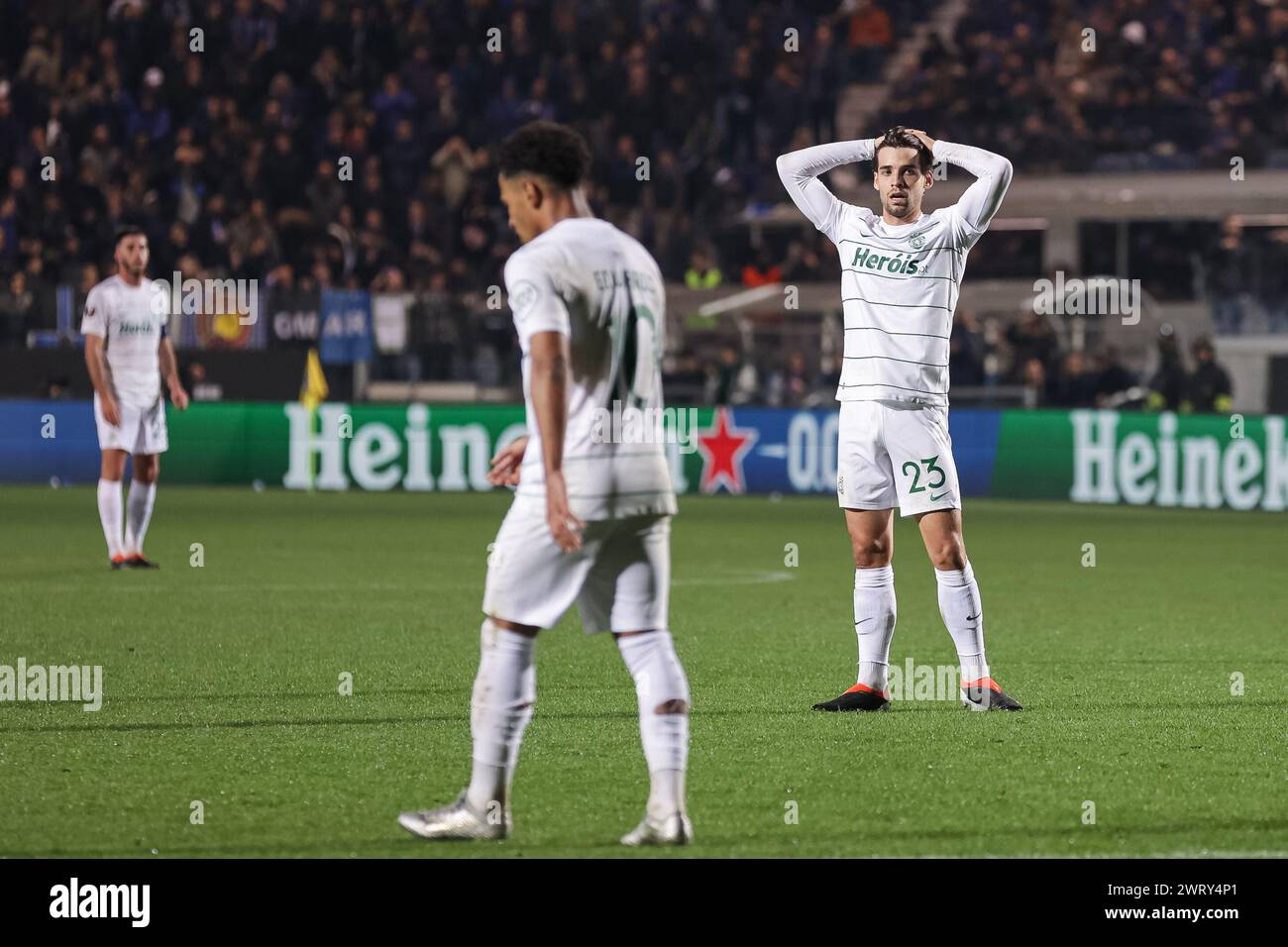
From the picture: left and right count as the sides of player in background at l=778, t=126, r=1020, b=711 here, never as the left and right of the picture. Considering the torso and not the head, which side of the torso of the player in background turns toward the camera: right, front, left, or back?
front

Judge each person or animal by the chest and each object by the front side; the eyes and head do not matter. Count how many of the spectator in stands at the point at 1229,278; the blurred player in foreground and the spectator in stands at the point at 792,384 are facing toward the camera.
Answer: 2

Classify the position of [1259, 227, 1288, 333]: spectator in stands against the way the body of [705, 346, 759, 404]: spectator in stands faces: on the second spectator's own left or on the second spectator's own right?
on the second spectator's own left

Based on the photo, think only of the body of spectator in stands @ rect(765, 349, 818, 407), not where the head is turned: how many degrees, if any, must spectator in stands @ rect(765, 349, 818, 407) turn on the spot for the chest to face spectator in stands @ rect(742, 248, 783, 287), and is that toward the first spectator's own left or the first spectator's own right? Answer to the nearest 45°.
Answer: approximately 180°

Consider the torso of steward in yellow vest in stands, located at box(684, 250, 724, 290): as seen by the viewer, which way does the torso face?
toward the camera

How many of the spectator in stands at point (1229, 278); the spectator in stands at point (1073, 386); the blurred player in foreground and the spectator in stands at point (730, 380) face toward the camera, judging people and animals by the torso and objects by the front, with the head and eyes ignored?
3

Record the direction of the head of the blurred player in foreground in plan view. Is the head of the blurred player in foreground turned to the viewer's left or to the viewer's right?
to the viewer's left

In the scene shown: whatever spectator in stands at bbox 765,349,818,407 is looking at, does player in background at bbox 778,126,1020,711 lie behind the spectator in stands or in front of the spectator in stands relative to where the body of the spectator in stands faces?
in front

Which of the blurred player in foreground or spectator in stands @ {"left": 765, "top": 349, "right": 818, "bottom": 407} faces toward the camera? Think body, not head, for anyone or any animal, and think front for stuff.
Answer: the spectator in stands

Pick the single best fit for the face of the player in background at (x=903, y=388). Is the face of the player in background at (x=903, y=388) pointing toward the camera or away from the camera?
toward the camera

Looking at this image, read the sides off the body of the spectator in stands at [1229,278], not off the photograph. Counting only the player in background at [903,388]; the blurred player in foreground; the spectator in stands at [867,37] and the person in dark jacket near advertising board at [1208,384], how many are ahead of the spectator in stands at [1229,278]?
3

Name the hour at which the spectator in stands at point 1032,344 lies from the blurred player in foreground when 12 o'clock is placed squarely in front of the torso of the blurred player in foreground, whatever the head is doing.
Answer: The spectator in stands is roughly at 2 o'clock from the blurred player in foreground.

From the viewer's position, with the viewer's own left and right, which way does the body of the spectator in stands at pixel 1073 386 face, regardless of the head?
facing the viewer

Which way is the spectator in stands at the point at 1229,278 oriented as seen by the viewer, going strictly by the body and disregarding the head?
toward the camera

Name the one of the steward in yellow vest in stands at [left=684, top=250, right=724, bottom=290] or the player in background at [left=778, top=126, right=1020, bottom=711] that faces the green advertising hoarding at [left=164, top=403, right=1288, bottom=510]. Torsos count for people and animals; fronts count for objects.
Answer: the steward in yellow vest in stands

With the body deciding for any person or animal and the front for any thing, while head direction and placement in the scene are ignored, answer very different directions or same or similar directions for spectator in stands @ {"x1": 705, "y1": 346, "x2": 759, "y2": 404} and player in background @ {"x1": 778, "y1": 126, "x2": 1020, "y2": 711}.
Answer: same or similar directions

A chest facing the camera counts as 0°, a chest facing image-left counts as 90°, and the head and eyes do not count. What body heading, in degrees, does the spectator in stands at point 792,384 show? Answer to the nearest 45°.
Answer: approximately 0°

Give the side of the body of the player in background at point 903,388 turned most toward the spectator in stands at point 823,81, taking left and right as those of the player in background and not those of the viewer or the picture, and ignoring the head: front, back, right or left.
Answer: back
